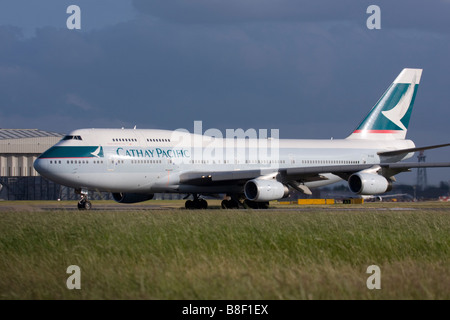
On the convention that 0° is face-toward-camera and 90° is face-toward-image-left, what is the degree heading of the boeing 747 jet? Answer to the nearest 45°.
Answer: approximately 45°
